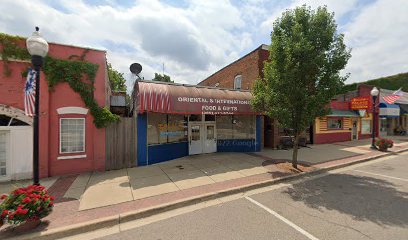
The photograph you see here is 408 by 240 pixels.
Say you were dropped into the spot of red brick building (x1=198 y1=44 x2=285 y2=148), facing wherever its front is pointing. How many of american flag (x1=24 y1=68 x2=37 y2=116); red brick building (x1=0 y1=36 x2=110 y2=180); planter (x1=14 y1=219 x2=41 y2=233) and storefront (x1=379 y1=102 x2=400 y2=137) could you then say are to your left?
1

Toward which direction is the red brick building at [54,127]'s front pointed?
toward the camera

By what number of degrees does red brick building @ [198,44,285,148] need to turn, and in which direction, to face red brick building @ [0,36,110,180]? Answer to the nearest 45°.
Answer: approximately 90° to its right

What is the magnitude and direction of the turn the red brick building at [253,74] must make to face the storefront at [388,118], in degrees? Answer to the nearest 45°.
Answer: approximately 90° to its left

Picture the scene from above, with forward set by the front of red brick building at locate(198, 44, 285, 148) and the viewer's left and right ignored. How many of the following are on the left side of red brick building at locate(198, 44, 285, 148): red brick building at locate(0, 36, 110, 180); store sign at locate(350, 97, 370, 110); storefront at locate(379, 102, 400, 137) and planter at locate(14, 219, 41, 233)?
2

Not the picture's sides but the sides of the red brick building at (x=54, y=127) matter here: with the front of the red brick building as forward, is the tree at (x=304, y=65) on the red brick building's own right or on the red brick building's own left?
on the red brick building's own left

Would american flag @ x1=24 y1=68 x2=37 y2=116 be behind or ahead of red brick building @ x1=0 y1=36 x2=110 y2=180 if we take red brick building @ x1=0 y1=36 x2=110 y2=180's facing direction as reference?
ahead

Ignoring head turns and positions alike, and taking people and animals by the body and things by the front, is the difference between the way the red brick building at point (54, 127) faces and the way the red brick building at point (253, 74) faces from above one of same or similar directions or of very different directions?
same or similar directions

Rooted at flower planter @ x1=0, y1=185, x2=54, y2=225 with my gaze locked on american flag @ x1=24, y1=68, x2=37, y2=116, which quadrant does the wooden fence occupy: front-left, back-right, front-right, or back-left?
front-right

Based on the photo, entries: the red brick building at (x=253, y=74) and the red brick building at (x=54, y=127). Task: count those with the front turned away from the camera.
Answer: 0

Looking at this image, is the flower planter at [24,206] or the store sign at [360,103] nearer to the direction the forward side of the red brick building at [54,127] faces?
the flower planter
